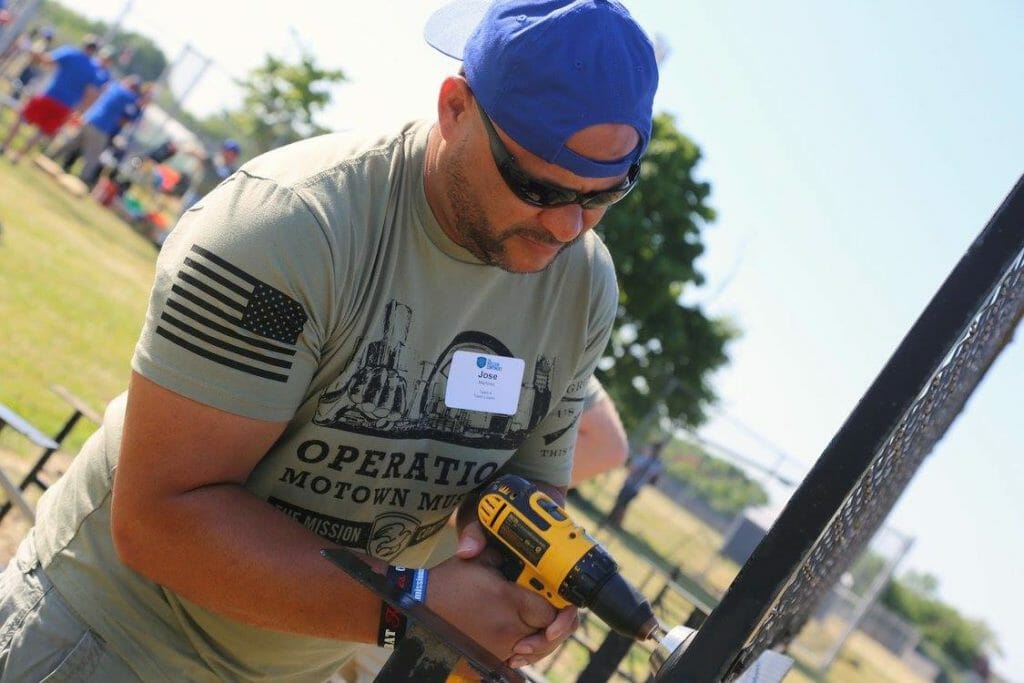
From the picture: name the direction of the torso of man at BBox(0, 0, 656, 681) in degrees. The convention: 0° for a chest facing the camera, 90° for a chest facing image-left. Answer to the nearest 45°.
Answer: approximately 315°

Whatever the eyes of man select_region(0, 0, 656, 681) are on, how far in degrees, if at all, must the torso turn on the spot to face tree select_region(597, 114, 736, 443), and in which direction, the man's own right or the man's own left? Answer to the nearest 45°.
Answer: approximately 135° to the man's own left

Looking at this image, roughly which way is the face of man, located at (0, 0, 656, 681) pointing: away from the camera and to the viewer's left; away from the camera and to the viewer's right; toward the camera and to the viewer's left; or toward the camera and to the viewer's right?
toward the camera and to the viewer's right

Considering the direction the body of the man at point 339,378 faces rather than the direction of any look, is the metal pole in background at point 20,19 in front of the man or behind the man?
behind

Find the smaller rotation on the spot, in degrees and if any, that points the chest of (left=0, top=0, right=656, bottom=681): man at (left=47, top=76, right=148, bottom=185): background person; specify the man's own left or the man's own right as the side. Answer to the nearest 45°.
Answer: approximately 135° to the man's own left

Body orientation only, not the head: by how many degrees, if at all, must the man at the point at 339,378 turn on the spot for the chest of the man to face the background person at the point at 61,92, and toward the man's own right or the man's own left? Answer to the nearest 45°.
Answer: approximately 135° to the man's own left

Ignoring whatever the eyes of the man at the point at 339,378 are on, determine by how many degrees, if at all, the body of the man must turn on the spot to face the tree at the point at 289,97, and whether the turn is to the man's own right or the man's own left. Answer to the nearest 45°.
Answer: approximately 135° to the man's own left
